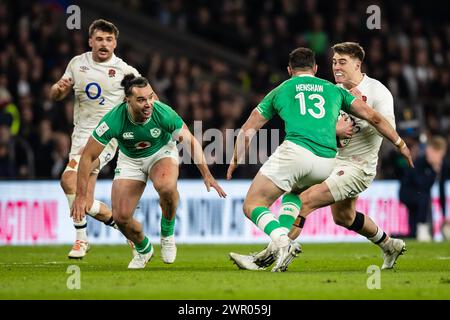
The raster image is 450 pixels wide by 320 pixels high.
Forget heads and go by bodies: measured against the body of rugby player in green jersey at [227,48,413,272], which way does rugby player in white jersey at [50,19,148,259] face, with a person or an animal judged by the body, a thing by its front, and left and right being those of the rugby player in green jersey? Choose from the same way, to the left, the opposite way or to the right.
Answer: the opposite way

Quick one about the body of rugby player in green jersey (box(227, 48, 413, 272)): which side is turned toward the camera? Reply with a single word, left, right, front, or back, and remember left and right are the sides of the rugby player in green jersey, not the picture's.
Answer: back

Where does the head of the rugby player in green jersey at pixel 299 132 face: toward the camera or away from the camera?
away from the camera

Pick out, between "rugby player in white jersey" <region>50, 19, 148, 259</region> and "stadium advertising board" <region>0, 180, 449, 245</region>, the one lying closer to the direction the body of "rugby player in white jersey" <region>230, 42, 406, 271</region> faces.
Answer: the rugby player in white jersey

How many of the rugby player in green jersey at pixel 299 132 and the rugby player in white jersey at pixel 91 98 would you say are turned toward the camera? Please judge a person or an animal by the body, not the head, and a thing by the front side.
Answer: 1

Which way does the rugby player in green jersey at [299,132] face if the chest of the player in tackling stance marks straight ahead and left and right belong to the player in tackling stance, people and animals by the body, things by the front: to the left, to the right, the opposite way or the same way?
the opposite way
